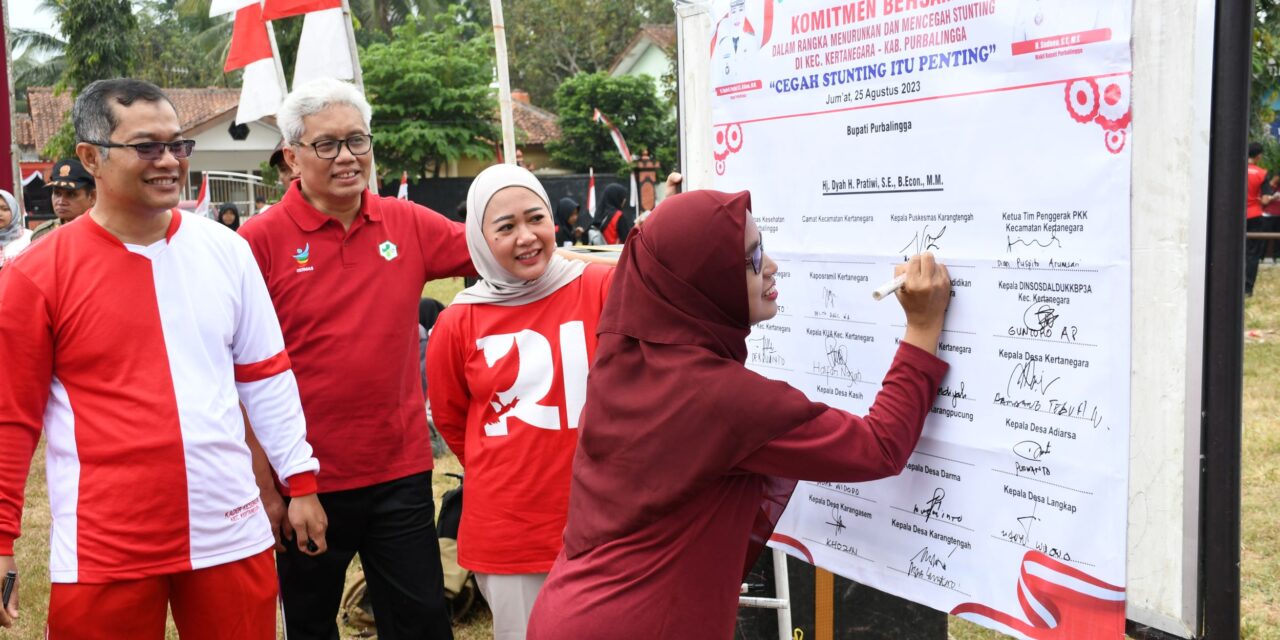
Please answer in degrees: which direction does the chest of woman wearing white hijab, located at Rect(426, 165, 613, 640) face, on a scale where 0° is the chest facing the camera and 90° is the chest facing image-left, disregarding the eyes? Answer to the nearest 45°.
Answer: approximately 315°

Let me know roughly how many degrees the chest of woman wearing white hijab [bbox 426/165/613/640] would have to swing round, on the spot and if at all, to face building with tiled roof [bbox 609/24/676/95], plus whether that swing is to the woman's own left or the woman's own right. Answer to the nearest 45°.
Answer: approximately 135° to the woman's own left

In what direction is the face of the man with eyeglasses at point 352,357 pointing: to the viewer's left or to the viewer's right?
to the viewer's right

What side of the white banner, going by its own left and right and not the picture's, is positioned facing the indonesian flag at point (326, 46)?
right

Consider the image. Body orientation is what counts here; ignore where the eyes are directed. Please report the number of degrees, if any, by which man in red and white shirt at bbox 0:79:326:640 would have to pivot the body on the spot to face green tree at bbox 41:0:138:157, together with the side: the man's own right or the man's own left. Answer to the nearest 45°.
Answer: approximately 135° to the man's own left

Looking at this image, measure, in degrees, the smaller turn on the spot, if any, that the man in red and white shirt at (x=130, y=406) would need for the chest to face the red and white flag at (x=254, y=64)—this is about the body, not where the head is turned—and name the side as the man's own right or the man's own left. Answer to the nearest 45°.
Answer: approximately 135° to the man's own left

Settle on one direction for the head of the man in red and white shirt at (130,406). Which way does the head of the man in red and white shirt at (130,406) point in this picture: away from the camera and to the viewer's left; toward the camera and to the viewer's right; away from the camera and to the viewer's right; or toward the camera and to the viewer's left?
toward the camera and to the viewer's right

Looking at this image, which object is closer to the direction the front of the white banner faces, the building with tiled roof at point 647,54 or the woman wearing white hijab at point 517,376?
the woman wearing white hijab

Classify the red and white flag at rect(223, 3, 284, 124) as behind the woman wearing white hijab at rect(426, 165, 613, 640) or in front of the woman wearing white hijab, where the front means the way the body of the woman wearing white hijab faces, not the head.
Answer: behind

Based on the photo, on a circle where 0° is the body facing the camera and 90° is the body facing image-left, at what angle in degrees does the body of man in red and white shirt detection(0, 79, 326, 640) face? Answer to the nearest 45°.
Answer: approximately 315°

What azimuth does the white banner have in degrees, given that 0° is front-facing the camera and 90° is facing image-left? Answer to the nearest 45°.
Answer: approximately 45°
